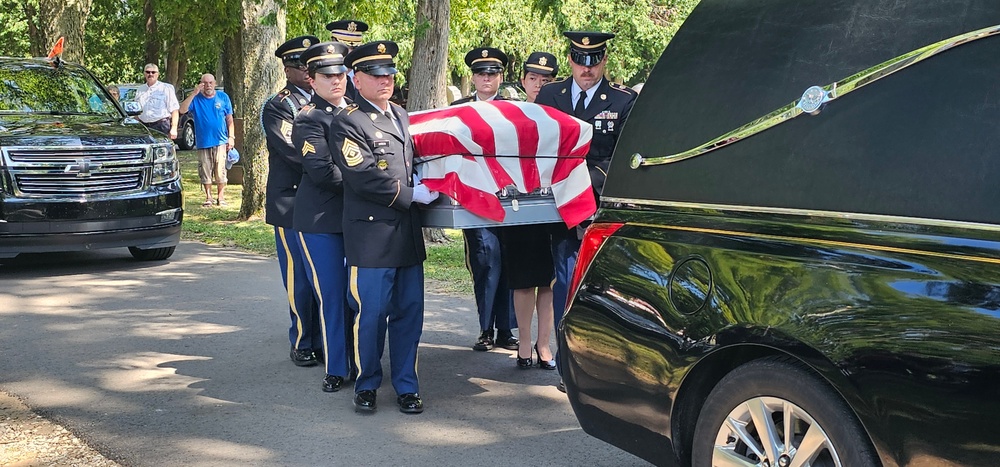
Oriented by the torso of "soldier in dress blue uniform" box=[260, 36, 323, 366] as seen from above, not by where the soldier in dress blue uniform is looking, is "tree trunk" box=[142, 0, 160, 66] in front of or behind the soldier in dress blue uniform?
behind

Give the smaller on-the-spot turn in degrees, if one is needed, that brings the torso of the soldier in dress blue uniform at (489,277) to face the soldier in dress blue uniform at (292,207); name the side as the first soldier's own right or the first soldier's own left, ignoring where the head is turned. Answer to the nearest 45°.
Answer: approximately 90° to the first soldier's own right

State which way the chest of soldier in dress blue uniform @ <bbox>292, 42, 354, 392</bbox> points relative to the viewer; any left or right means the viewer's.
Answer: facing the viewer and to the right of the viewer

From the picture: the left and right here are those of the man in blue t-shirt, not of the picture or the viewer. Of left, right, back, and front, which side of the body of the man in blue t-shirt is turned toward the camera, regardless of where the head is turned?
front

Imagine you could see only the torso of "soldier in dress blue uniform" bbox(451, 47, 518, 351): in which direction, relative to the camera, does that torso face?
toward the camera

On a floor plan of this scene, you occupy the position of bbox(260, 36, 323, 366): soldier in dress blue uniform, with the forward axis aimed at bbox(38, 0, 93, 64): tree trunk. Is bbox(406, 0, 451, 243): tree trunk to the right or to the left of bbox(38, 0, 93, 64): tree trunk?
right

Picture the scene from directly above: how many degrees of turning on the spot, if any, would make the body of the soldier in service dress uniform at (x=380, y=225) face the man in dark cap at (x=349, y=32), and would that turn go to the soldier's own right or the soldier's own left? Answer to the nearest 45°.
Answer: approximately 135° to the soldier's own left

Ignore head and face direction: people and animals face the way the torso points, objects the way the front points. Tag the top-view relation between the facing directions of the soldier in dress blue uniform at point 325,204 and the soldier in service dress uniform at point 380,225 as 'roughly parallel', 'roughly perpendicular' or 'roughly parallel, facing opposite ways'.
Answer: roughly parallel

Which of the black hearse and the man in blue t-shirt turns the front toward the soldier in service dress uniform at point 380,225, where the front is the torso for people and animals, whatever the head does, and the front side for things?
the man in blue t-shirt

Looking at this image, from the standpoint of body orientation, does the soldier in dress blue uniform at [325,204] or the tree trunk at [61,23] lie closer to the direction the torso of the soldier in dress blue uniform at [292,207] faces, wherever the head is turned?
the soldier in dress blue uniform

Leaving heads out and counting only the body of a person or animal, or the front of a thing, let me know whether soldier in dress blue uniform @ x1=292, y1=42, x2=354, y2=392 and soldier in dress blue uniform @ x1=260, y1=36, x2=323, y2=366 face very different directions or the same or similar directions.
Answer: same or similar directions

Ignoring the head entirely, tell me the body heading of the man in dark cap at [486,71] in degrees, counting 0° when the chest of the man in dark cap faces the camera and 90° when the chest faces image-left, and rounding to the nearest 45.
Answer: approximately 0°

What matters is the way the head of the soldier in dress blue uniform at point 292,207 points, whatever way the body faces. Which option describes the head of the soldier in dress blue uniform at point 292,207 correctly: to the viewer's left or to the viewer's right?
to the viewer's right

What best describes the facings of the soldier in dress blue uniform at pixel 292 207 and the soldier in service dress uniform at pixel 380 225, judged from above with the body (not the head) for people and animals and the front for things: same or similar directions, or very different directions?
same or similar directions

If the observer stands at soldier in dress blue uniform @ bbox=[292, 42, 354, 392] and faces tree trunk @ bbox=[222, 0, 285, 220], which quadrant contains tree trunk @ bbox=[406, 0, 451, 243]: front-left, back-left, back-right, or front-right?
front-right
